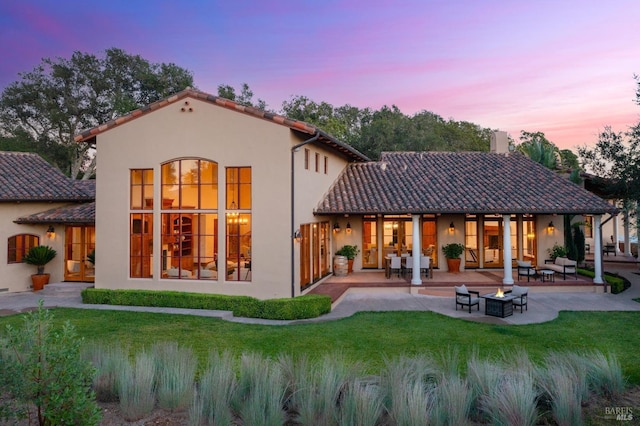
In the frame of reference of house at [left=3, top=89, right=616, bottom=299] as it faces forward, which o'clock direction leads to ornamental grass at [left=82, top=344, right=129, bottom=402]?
The ornamental grass is roughly at 12 o'clock from the house.

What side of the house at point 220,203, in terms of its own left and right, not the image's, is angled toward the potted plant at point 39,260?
right

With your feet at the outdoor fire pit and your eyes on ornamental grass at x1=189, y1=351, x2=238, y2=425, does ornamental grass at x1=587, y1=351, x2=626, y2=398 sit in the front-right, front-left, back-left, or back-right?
front-left

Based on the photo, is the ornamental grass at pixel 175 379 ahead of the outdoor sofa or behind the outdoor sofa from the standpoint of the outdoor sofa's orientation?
ahead

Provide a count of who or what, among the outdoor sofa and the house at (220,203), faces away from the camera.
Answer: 0

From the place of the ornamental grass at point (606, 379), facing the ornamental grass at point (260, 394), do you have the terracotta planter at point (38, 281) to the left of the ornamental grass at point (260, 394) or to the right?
right

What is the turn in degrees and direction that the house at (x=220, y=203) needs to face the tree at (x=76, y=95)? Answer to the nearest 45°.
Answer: approximately 135° to its right

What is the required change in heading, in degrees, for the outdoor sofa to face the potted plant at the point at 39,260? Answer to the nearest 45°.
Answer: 0° — it already faces it

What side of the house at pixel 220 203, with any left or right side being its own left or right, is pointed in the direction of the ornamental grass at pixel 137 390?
front

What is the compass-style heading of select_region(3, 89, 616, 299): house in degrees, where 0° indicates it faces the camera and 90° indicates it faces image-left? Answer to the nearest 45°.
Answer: approximately 0°

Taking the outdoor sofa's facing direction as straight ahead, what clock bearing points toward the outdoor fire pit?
The outdoor fire pit is roughly at 11 o'clock from the outdoor sofa.

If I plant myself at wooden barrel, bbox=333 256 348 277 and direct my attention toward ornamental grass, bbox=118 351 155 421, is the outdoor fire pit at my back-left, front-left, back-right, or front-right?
front-left

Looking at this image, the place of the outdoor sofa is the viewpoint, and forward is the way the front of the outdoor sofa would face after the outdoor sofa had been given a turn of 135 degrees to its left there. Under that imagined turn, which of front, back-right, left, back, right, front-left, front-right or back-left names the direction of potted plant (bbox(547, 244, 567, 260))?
left

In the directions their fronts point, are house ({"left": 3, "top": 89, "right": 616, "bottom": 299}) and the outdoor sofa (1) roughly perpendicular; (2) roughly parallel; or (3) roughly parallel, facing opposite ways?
roughly perpendicular

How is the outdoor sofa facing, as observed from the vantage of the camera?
facing the viewer and to the left of the viewer

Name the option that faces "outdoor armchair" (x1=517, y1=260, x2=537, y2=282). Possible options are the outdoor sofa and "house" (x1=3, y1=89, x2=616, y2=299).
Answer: the outdoor sofa

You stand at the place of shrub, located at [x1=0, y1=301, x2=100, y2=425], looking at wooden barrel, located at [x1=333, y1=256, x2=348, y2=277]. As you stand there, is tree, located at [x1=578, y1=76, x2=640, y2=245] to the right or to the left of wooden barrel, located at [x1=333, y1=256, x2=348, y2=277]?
right

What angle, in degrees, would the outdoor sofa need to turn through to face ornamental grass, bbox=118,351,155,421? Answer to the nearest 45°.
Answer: approximately 45° to its left
